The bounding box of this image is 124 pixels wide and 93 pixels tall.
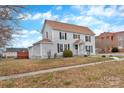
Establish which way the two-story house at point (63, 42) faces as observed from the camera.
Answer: facing the viewer and to the right of the viewer

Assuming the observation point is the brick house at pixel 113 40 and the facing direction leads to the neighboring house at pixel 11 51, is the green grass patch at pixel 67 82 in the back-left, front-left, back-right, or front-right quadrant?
front-left

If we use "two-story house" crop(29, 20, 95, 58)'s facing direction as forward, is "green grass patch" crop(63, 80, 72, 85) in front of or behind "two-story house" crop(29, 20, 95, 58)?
in front

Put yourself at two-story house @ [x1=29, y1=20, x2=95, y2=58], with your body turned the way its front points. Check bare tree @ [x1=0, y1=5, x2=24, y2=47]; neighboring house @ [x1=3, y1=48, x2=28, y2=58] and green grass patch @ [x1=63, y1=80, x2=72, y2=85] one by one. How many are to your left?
0

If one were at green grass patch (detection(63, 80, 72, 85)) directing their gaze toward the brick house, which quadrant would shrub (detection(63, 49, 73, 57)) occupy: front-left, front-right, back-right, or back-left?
front-left

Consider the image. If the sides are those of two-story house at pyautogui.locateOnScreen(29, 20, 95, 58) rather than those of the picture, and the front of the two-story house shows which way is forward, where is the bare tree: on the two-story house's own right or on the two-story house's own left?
on the two-story house's own right

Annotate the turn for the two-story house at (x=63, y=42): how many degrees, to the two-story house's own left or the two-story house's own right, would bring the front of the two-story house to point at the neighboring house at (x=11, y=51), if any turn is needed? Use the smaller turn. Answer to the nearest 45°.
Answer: approximately 90° to the two-story house's own right
